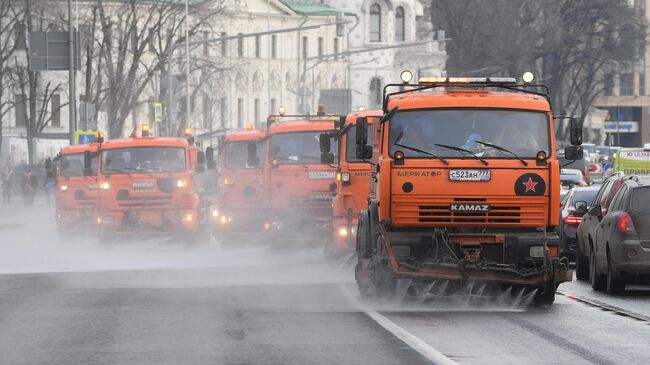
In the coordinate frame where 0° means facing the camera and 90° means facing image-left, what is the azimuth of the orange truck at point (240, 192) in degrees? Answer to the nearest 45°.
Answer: approximately 0°

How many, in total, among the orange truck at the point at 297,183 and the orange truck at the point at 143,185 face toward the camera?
2

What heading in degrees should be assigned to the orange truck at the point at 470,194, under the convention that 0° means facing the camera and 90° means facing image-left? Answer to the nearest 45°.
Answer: approximately 0°

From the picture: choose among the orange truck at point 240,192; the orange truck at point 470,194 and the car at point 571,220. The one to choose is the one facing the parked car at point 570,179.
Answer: the car at point 571,220

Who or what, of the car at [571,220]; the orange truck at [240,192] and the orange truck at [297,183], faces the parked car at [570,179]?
the car at [571,220]

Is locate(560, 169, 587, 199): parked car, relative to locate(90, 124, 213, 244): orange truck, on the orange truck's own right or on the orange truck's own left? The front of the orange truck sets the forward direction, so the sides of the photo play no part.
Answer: on the orange truck's own left

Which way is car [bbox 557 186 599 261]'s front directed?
away from the camera

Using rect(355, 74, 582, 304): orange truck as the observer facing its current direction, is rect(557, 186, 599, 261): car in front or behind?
behind

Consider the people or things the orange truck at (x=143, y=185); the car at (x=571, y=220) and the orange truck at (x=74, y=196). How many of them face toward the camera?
2

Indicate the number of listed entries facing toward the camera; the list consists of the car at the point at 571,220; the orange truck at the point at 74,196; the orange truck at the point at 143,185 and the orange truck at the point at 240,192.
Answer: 3
